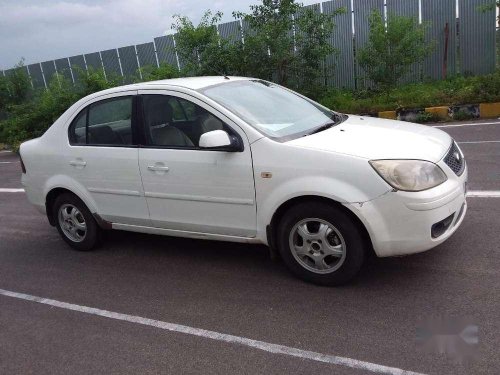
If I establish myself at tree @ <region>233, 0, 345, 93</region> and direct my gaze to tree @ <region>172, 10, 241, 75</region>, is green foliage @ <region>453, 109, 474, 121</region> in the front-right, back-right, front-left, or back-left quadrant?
back-left

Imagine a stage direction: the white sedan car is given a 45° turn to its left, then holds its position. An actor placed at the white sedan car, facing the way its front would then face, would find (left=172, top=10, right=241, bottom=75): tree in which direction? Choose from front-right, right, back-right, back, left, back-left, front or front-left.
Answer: left

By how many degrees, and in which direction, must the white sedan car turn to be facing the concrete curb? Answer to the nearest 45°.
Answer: approximately 90° to its left

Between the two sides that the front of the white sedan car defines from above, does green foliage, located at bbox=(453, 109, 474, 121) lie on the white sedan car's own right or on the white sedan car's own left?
on the white sedan car's own left

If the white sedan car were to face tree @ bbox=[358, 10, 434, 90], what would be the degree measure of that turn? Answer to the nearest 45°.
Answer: approximately 90° to its left

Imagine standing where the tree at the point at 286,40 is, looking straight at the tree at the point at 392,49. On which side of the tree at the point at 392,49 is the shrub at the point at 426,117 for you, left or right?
right

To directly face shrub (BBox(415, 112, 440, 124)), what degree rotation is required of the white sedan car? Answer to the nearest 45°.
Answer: approximately 90° to its left

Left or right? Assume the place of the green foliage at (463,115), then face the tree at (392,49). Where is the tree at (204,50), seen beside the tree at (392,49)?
left

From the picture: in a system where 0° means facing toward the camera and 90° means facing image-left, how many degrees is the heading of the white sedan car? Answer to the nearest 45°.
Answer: approximately 315°

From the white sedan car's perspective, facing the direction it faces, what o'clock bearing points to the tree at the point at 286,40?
The tree is roughly at 8 o'clock from the white sedan car.
